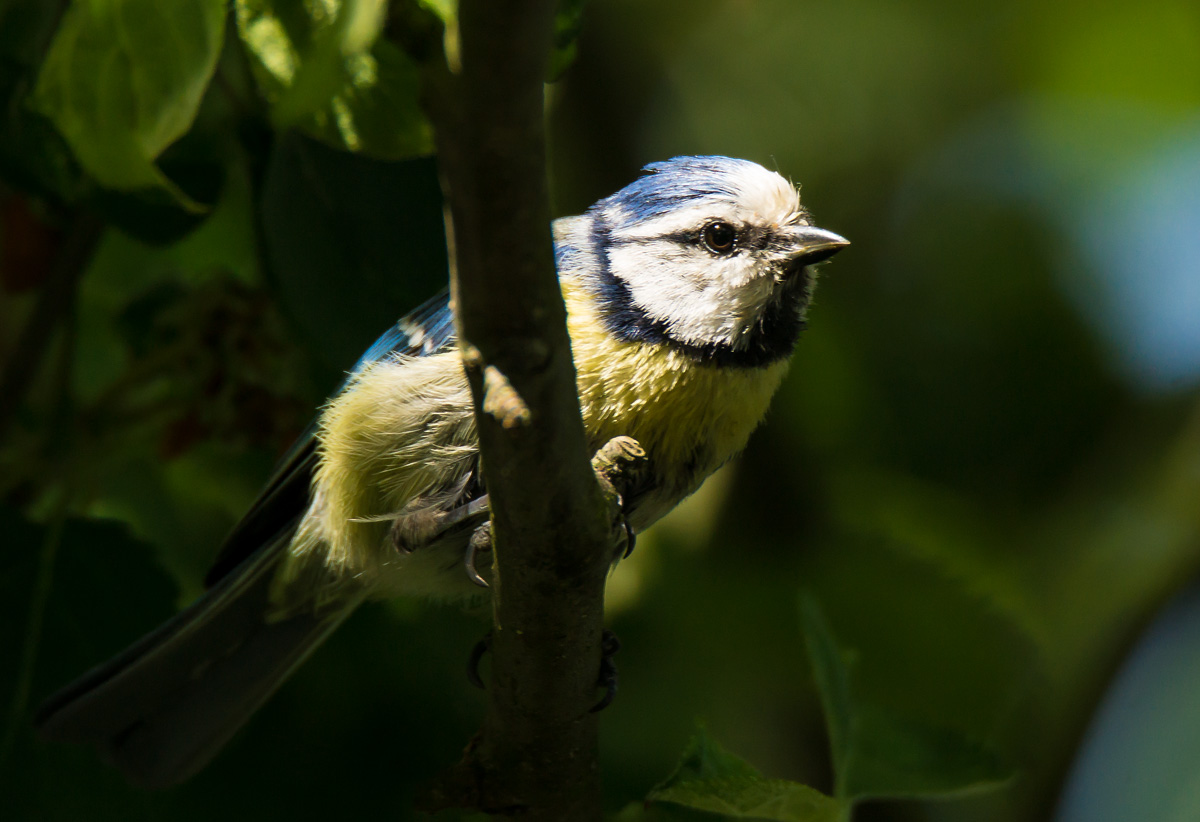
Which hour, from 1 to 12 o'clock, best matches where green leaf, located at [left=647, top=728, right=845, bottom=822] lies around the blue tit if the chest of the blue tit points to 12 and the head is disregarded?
The green leaf is roughly at 2 o'clock from the blue tit.

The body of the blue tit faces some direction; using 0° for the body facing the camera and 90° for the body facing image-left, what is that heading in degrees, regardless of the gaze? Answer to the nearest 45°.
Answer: approximately 270°

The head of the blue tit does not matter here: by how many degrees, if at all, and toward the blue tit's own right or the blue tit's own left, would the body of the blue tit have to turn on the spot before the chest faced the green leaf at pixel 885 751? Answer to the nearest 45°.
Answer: approximately 45° to the blue tit's own right

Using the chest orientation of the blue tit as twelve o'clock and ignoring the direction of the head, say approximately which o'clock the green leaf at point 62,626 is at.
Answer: The green leaf is roughly at 6 o'clock from the blue tit.
